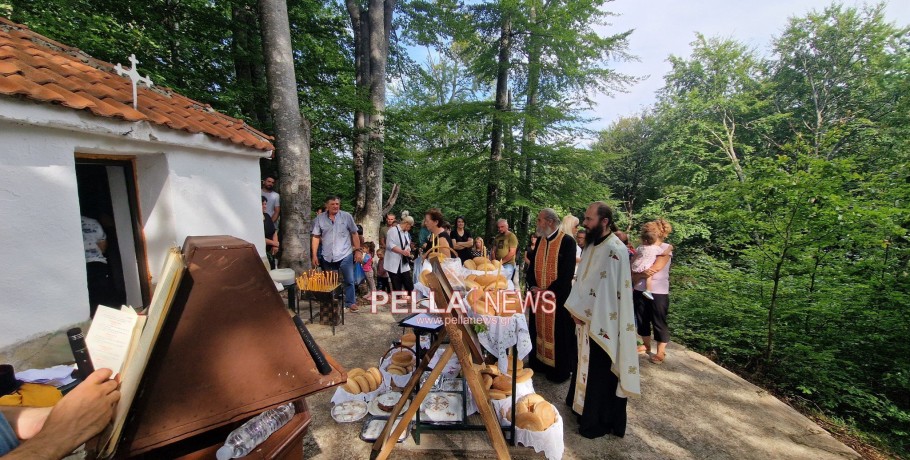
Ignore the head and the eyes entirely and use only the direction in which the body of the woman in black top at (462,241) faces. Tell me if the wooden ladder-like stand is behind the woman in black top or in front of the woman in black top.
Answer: in front

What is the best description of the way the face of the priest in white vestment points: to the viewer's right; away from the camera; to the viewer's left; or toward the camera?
to the viewer's left

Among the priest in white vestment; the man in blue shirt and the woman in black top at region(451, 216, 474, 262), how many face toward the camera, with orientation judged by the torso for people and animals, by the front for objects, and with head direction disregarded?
2

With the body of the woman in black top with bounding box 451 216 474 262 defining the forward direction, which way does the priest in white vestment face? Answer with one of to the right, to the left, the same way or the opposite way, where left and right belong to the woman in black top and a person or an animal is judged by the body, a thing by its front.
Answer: to the right

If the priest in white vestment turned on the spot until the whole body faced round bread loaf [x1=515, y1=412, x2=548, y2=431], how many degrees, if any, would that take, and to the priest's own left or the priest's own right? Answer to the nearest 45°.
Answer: approximately 45° to the priest's own left

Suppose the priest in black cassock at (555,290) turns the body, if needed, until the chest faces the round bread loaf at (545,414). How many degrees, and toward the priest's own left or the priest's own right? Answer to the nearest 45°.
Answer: approximately 45° to the priest's own left

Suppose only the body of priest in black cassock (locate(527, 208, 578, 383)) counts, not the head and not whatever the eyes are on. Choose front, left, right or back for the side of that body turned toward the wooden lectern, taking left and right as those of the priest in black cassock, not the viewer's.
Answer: front

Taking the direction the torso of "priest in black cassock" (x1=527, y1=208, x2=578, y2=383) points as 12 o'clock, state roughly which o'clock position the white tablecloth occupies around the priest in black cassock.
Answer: The white tablecloth is roughly at 11 o'clock from the priest in black cassock.

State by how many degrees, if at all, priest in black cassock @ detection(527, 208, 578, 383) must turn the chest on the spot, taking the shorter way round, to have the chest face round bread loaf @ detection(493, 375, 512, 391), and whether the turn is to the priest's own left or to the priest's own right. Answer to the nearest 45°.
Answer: approximately 45° to the priest's own left

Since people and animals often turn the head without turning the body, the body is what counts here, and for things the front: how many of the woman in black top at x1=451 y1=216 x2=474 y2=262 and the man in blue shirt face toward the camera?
2

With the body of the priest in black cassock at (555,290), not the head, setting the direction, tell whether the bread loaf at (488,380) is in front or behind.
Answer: in front

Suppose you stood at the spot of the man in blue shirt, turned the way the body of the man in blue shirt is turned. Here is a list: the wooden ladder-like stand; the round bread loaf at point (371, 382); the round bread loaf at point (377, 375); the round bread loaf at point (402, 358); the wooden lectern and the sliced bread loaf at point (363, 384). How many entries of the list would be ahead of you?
6

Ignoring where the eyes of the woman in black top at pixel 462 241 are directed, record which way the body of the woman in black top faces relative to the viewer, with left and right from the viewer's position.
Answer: facing the viewer

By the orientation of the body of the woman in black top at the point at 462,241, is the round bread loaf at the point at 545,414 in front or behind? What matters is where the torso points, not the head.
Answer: in front

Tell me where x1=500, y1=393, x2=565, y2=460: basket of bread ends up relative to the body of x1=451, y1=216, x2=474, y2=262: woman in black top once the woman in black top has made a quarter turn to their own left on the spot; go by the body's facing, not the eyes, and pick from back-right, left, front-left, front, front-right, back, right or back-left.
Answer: right

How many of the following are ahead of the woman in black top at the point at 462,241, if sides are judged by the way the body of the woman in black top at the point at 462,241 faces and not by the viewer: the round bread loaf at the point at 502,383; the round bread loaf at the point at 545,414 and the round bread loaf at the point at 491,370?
3

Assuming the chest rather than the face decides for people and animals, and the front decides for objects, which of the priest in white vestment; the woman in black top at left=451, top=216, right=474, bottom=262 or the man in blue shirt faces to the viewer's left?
the priest in white vestment

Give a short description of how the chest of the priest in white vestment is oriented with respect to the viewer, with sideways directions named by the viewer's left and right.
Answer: facing to the left of the viewer

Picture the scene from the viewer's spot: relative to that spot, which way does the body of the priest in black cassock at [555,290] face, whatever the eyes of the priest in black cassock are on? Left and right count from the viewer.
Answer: facing the viewer and to the left of the viewer

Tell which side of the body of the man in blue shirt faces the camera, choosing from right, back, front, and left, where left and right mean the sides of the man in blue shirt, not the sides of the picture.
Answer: front

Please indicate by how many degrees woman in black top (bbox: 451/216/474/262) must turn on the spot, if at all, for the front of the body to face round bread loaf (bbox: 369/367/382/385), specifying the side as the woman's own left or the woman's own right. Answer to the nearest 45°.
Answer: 0° — they already face it

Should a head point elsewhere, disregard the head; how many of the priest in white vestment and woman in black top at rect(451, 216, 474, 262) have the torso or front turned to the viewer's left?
1

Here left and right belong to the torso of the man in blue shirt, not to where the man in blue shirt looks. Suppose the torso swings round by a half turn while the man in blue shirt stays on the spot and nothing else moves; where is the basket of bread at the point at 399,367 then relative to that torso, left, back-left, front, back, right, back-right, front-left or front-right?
back
